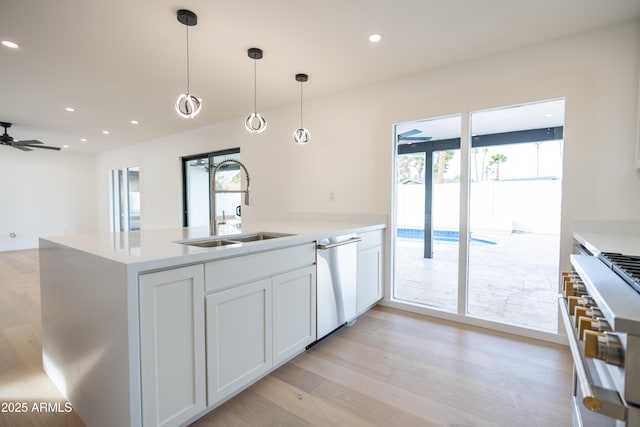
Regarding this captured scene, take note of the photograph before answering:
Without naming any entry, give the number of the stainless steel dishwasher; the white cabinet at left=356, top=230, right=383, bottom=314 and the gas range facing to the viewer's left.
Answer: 1

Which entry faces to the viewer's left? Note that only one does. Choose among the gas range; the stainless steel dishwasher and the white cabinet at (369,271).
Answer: the gas range

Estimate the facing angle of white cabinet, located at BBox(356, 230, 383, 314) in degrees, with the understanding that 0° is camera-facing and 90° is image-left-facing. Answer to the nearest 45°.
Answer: approximately 315°

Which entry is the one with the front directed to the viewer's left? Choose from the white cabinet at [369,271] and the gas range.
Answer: the gas range

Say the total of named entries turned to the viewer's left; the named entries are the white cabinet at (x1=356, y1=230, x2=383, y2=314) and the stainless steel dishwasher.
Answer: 0

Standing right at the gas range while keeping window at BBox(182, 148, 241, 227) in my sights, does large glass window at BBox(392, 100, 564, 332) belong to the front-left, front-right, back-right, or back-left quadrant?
front-right

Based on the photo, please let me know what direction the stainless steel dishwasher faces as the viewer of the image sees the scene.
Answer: facing the viewer and to the right of the viewer

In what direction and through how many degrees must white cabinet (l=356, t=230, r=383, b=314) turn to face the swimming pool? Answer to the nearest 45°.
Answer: approximately 90° to its left

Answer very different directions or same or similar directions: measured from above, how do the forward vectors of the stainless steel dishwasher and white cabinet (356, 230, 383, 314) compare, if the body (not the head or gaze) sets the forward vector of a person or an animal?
same or similar directions

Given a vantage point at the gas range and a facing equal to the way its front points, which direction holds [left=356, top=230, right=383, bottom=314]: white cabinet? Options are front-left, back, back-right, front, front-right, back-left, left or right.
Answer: front-right

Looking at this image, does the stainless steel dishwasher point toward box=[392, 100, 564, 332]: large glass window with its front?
no

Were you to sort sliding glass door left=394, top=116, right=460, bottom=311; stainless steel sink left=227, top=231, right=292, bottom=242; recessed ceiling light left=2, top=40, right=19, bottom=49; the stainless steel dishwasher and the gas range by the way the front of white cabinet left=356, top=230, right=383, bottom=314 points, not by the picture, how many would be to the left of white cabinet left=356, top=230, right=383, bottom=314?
1

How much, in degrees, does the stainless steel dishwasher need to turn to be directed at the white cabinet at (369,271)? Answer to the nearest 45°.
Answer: approximately 90° to its left

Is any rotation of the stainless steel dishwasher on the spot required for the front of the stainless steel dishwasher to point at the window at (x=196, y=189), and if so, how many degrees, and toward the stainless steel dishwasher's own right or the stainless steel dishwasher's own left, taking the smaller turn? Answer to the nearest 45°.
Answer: approximately 180°

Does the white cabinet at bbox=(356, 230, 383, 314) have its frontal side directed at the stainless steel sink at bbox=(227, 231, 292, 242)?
no

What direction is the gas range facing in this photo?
to the viewer's left

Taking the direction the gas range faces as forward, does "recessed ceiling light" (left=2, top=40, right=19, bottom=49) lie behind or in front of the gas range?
in front

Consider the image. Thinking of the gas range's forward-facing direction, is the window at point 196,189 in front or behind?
in front
